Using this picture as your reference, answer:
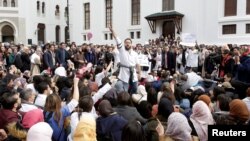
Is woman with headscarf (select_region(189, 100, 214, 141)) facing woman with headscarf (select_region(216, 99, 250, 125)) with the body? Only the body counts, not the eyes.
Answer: no

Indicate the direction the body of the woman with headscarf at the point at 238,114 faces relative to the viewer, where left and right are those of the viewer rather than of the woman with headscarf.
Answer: facing away from the viewer and to the left of the viewer

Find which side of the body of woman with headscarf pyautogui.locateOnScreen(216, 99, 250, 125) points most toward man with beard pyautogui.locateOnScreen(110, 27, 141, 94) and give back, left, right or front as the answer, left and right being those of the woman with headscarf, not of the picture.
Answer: front

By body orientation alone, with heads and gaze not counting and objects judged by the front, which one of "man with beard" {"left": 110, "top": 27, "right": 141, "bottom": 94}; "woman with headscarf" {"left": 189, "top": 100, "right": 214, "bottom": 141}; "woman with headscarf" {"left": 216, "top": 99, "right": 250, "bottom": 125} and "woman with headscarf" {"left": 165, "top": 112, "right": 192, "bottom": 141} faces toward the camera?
the man with beard

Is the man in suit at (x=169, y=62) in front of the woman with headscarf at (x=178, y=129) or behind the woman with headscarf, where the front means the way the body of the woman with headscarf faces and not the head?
in front

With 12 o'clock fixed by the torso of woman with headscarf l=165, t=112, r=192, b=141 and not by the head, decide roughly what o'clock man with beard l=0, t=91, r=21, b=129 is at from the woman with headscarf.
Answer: The man with beard is roughly at 9 o'clock from the woman with headscarf.

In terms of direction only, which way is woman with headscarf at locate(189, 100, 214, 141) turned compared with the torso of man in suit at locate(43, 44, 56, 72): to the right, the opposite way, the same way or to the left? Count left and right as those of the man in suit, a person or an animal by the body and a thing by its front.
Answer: the opposite way

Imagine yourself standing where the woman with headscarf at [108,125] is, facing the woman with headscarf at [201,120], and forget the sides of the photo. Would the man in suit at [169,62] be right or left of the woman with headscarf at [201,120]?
left

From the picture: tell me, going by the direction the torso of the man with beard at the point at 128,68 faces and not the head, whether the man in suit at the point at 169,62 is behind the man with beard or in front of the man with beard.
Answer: behind

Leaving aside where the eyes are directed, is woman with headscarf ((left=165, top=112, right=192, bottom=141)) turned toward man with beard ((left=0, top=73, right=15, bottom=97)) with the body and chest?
no

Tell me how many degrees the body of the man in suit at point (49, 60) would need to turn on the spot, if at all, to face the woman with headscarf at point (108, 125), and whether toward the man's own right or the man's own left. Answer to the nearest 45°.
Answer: approximately 45° to the man's own right

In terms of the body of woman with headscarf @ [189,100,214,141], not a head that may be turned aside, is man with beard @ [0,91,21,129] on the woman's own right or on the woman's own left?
on the woman's own left

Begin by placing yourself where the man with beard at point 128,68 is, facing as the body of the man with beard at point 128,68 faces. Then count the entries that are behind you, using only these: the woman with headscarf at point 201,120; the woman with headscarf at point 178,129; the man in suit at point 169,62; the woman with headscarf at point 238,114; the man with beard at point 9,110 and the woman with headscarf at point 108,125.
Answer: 1

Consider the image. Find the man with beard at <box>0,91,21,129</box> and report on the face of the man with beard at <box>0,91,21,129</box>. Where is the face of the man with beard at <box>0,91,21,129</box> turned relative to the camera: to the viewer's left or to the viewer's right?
to the viewer's right

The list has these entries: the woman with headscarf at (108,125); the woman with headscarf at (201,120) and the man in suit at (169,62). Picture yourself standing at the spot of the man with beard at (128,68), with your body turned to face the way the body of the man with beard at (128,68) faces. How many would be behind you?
1

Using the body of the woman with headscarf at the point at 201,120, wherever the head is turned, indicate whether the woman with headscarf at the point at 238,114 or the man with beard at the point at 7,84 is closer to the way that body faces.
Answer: the man with beard

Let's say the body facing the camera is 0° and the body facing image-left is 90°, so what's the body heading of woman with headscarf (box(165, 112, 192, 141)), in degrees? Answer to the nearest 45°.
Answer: approximately 180°

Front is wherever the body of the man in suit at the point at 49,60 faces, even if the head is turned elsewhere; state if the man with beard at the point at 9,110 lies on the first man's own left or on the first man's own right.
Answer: on the first man's own right

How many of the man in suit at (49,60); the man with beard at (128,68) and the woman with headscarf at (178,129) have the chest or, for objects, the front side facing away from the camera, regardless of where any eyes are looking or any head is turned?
1

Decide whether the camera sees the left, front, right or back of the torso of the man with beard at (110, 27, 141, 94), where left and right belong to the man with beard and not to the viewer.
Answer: front
